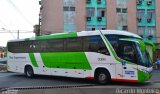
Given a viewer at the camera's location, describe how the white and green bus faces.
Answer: facing the viewer and to the right of the viewer
